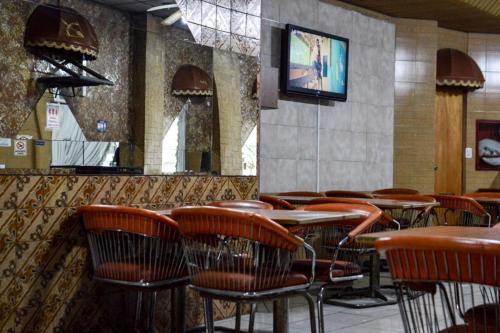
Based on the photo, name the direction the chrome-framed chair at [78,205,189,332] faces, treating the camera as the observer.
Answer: facing away from the viewer and to the right of the viewer

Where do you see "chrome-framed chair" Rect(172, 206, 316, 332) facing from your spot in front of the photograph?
facing away from the viewer and to the right of the viewer

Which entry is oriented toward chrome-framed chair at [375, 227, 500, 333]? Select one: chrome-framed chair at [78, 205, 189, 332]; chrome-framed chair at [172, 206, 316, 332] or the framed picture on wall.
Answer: the framed picture on wall

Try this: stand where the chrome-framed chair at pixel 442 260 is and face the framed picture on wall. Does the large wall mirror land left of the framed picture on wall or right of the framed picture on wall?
left

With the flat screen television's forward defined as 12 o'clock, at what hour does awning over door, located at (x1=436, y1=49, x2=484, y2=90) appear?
The awning over door is roughly at 9 o'clock from the flat screen television.

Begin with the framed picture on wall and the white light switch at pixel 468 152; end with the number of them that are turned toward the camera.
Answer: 2
